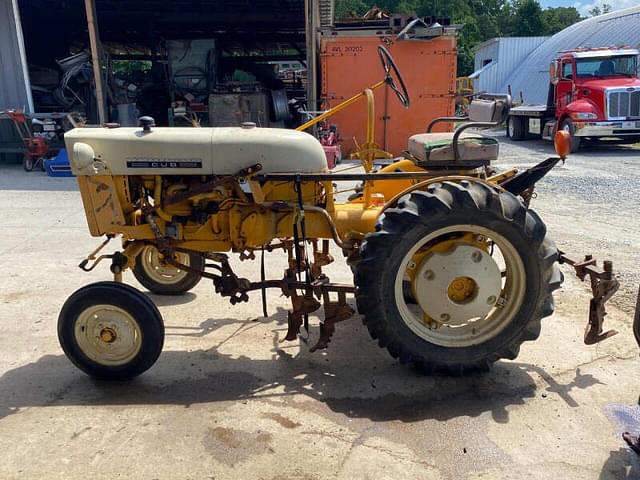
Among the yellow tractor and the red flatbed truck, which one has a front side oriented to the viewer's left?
the yellow tractor

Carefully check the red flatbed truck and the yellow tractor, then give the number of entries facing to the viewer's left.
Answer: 1

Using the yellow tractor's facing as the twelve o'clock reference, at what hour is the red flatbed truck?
The red flatbed truck is roughly at 4 o'clock from the yellow tractor.

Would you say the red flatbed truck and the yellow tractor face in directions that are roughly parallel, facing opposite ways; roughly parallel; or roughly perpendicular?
roughly perpendicular

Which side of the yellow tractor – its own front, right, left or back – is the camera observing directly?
left

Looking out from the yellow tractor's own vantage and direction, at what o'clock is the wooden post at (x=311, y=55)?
The wooden post is roughly at 3 o'clock from the yellow tractor.

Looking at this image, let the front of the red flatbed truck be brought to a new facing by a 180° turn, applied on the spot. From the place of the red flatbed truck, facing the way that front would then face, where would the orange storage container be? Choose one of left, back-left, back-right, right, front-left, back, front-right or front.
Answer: left

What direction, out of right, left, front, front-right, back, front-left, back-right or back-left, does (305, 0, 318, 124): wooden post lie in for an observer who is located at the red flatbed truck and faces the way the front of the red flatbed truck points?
right

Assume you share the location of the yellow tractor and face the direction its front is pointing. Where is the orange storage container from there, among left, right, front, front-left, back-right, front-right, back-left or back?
right

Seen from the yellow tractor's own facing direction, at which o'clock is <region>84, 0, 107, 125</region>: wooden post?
The wooden post is roughly at 2 o'clock from the yellow tractor.

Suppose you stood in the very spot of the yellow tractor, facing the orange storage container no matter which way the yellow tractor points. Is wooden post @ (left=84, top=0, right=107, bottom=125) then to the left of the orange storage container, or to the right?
left
